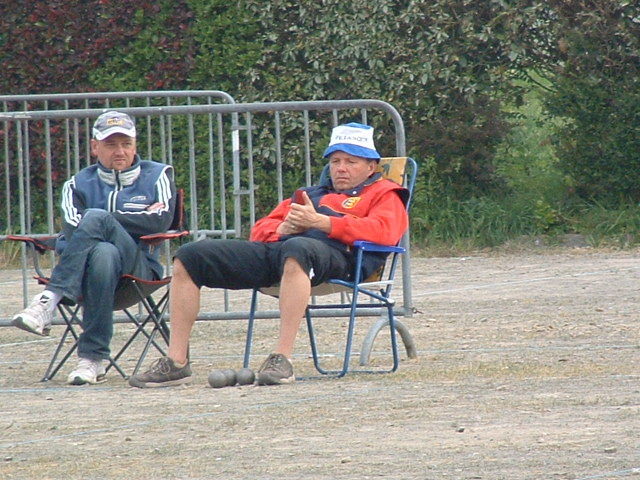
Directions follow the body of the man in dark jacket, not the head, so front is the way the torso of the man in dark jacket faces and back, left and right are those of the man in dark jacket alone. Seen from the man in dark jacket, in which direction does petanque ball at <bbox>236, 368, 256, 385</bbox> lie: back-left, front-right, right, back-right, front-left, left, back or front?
front-left

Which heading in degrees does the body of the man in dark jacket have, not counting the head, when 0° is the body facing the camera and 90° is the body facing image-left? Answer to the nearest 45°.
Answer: approximately 0°

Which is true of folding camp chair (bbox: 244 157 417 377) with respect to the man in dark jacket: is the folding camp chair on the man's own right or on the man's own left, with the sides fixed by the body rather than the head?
on the man's own left

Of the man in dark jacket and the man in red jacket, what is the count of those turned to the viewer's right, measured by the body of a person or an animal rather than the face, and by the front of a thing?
0
